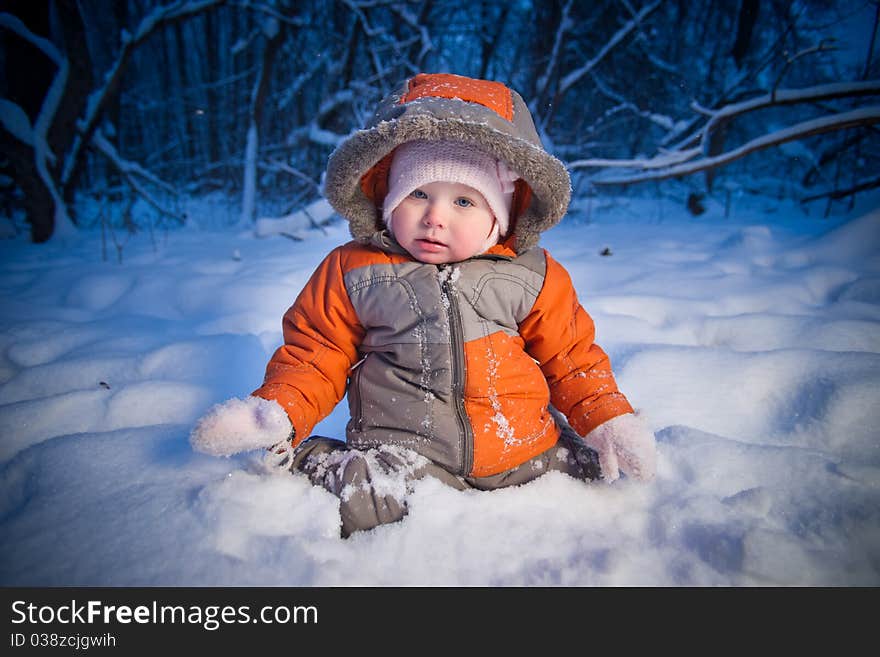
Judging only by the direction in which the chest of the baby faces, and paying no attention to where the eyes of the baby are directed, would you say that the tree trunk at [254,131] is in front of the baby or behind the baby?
behind

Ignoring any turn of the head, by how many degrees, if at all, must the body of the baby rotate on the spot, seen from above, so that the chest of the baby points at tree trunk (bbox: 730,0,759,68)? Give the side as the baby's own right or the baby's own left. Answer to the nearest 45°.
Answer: approximately 135° to the baby's own left

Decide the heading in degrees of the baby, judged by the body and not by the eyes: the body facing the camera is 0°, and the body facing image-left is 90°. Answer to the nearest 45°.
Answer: approximately 0°
